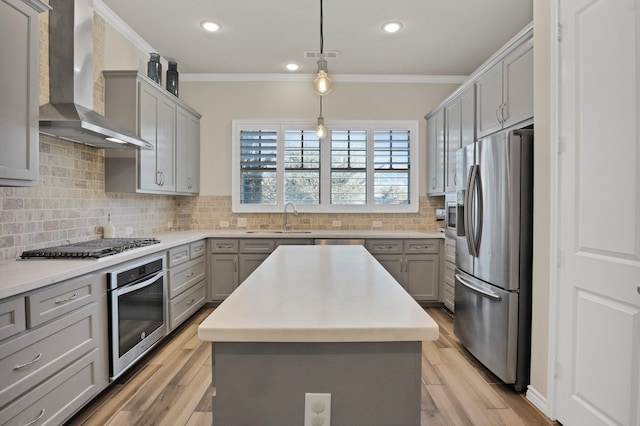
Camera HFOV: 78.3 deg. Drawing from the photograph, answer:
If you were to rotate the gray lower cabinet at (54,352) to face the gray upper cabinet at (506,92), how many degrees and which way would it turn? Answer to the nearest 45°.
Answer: approximately 45° to its left

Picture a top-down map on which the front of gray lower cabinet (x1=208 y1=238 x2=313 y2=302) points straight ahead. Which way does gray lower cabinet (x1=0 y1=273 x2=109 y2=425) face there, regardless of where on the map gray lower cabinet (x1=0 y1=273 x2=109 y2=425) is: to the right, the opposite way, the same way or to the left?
to the left

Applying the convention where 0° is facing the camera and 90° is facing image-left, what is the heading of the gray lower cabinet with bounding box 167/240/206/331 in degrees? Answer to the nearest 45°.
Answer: approximately 315°

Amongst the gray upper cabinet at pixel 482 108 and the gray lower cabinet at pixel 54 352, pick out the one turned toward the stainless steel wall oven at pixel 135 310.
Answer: the gray upper cabinet

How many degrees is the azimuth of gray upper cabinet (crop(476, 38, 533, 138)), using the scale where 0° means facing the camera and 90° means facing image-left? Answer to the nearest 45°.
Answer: approximately 45°

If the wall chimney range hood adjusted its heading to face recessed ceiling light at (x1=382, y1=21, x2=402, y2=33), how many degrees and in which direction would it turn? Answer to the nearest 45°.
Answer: approximately 45° to its left

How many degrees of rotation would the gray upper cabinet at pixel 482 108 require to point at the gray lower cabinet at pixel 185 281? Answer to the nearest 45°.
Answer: approximately 45° to its right

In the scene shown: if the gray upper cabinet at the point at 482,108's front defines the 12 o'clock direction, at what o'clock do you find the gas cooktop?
The gas cooktop is roughly at 12 o'clock from the gray upper cabinet.

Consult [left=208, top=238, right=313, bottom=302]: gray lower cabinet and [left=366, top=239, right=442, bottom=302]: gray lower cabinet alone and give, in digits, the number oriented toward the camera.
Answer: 2

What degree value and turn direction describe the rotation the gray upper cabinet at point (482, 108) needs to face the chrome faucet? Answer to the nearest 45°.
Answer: approximately 45° to its right
